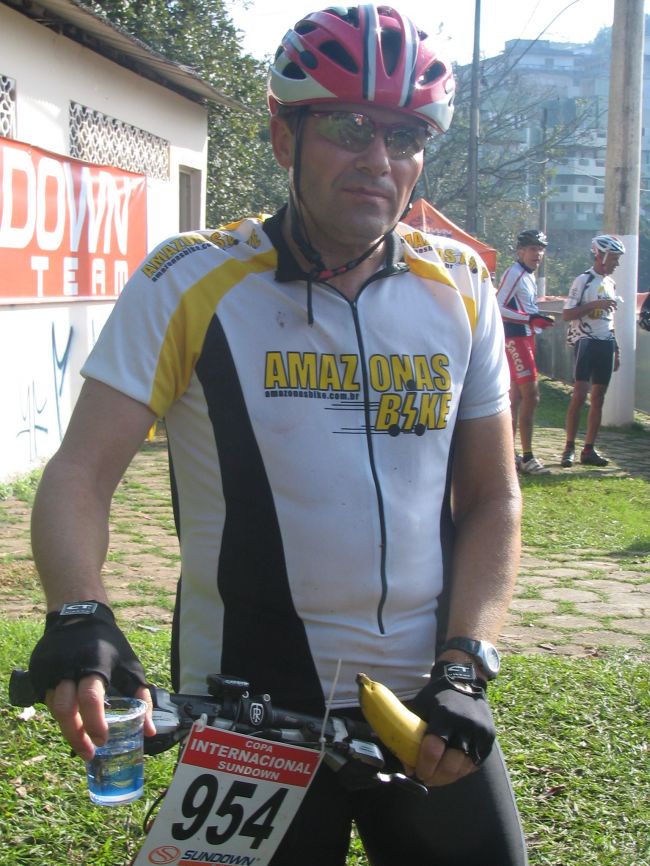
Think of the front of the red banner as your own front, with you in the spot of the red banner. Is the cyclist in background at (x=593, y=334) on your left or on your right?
on your left

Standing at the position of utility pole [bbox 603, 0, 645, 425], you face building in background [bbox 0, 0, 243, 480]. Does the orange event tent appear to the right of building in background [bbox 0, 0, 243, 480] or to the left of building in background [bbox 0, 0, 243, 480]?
right

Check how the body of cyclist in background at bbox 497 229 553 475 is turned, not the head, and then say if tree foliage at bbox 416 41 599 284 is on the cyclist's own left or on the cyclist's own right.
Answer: on the cyclist's own left

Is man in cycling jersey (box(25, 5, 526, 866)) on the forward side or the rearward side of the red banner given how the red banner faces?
on the forward side

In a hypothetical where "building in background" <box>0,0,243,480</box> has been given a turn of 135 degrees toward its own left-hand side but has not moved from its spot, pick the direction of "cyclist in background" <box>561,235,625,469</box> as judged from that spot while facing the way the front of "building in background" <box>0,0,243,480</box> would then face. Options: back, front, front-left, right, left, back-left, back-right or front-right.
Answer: right

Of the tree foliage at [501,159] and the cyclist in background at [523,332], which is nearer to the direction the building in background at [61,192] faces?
the cyclist in background

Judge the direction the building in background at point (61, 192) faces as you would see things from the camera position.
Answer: facing the viewer and to the right of the viewer

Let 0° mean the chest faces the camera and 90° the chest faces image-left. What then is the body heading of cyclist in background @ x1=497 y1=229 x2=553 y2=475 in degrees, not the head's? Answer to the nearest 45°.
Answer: approximately 270°

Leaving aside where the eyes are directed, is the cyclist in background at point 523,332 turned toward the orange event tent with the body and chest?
no

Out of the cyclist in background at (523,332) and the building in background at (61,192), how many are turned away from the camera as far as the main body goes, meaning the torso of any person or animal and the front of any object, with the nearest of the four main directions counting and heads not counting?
0

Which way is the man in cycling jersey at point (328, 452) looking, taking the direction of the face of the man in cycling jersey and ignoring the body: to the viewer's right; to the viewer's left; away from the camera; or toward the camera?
toward the camera

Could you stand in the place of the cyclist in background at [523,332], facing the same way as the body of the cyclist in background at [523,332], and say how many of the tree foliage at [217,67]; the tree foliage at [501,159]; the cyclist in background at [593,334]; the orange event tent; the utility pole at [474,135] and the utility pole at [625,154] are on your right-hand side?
0

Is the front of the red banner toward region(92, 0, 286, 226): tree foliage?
no
